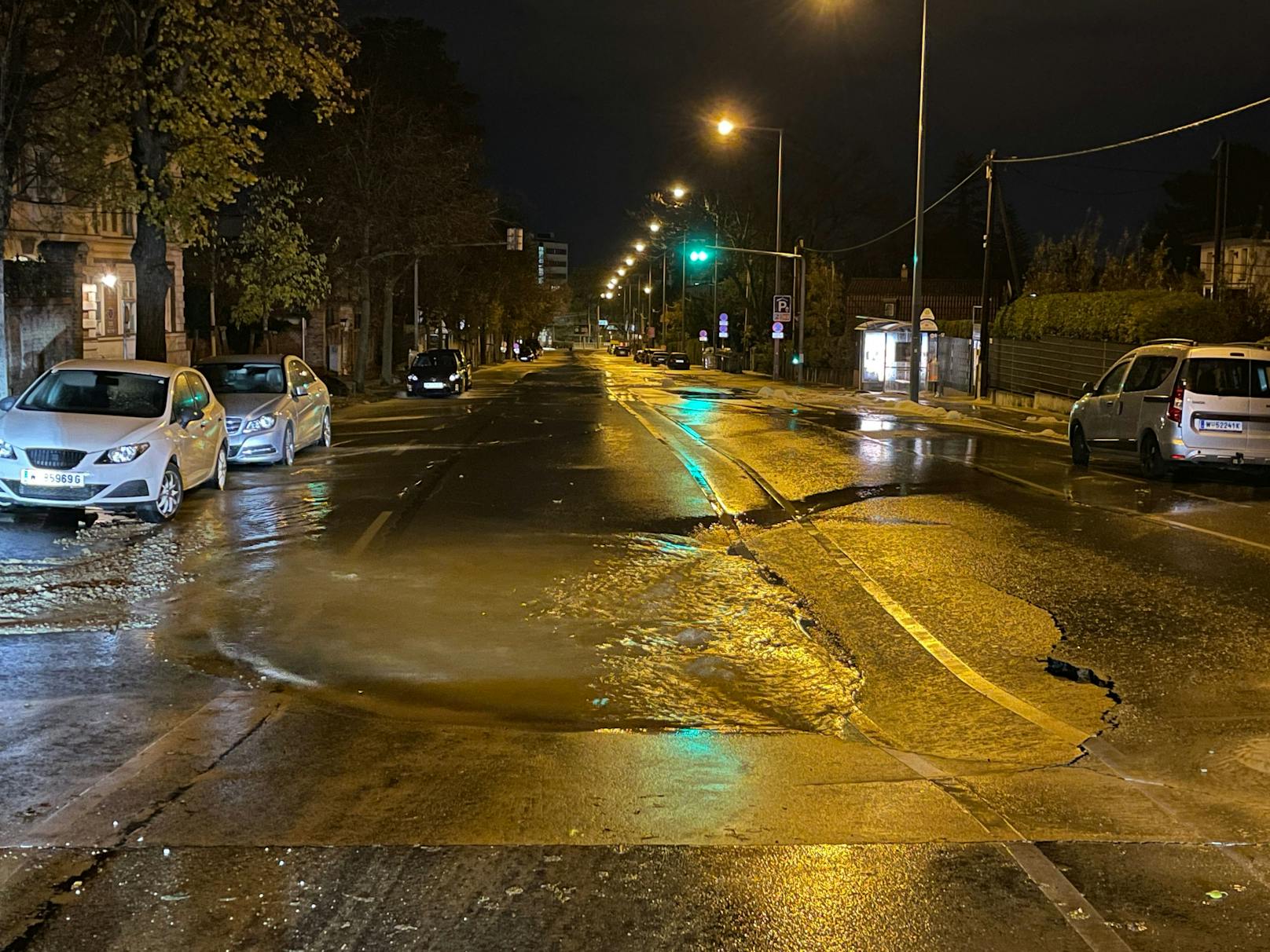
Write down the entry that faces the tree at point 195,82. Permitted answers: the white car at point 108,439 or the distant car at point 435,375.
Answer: the distant car

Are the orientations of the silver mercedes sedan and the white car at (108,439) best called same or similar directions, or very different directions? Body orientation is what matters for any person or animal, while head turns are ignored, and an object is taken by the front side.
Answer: same or similar directions

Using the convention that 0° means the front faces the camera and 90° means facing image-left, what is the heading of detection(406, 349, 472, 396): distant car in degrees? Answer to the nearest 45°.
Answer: approximately 0°

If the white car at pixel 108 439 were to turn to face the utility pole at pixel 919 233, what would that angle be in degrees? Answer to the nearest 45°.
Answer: approximately 180°

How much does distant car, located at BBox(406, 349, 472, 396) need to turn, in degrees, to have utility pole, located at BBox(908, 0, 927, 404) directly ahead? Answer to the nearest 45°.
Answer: approximately 45° to its left

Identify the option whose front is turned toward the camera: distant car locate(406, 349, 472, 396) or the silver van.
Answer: the distant car

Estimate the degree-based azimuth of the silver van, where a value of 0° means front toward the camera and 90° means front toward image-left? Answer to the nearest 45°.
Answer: approximately 135°

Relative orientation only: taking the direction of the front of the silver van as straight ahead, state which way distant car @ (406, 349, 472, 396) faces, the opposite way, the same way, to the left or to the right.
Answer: the opposite way

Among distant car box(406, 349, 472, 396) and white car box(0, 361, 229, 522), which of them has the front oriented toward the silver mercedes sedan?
the distant car

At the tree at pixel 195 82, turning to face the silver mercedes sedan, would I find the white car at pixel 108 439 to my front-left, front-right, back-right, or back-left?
front-right

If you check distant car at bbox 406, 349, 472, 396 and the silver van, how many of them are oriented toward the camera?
1

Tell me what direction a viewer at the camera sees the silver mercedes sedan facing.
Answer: facing the viewer and to the left of the viewer

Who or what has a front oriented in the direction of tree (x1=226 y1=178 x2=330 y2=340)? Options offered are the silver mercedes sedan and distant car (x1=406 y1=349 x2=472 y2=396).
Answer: the distant car

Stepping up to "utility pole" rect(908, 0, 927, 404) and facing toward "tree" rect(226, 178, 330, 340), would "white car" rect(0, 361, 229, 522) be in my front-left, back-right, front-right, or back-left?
front-left

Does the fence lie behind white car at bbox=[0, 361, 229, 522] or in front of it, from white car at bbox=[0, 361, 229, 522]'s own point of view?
behind

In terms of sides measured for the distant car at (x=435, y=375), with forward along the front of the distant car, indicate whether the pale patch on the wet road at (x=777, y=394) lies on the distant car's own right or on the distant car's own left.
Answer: on the distant car's own left
